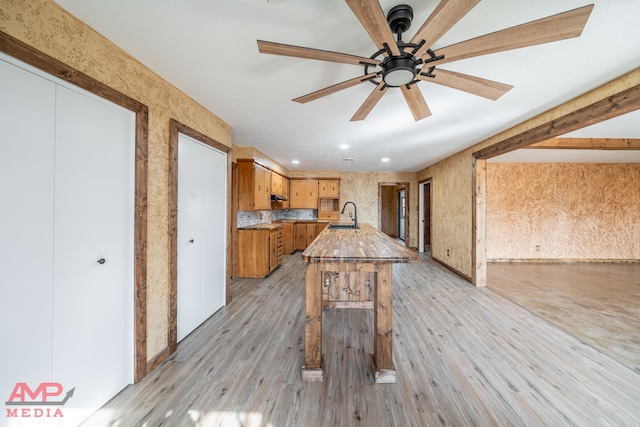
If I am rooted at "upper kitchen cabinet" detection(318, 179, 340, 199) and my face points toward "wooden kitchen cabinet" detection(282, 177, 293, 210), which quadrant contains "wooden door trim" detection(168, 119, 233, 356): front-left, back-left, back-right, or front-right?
front-left

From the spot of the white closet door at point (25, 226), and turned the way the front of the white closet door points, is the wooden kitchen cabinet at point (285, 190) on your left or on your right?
on your left

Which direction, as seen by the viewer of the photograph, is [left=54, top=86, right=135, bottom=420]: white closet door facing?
facing the viewer and to the right of the viewer

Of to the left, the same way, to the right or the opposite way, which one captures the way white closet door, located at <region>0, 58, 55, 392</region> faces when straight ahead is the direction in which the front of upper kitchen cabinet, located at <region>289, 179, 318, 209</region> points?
to the left

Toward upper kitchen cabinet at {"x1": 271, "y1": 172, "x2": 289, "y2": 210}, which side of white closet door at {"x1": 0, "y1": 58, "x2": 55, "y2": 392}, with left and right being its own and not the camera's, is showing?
left

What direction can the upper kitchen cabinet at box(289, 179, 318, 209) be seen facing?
toward the camera

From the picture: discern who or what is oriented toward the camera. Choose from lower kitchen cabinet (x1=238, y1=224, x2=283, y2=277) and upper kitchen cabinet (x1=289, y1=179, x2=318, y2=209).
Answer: the upper kitchen cabinet

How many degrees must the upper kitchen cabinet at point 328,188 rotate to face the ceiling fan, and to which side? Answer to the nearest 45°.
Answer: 0° — it already faces it

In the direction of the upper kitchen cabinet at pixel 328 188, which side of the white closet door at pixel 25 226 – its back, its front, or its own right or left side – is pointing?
left

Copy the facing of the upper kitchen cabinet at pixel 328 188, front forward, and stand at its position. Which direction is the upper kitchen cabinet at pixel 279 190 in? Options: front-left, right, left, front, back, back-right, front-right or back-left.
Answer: front-right
